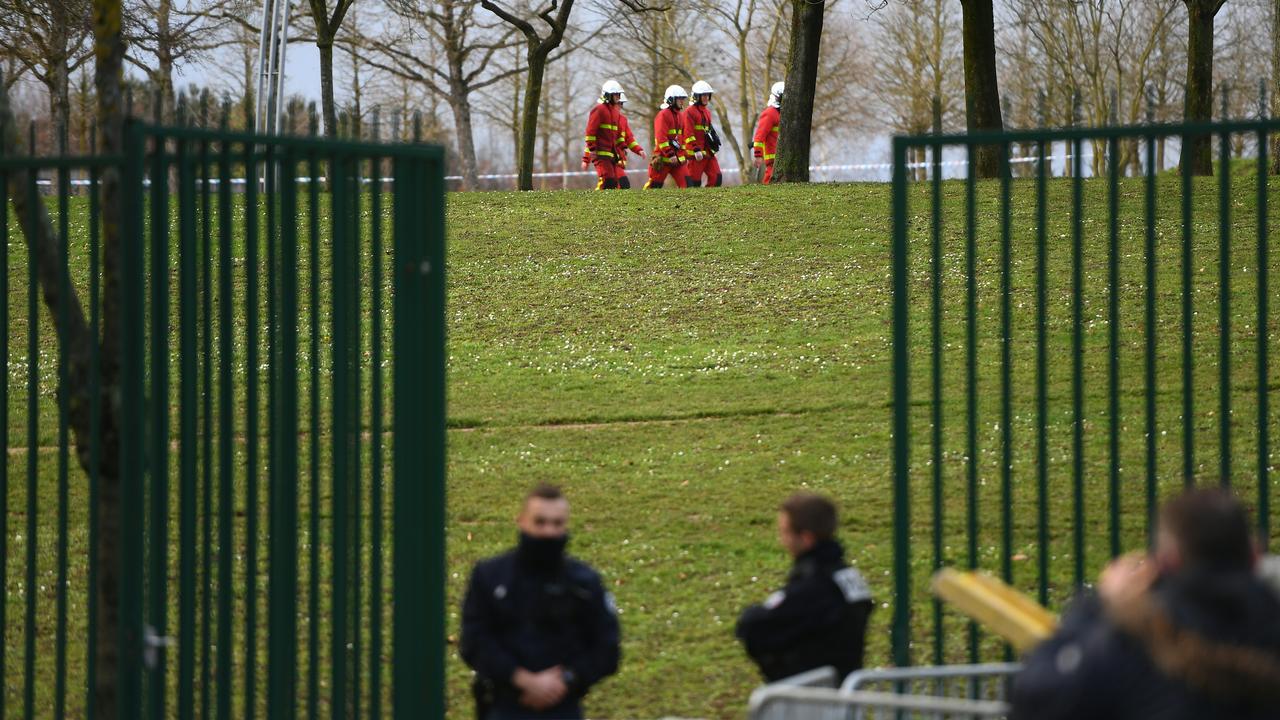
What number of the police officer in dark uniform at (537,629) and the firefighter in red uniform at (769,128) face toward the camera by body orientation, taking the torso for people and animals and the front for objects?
1

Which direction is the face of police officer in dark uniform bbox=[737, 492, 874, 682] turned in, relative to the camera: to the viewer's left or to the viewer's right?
to the viewer's left

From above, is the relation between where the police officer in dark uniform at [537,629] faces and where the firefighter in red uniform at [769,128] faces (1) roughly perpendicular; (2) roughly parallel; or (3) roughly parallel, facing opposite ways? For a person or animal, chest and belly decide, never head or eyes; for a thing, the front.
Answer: roughly perpendicular

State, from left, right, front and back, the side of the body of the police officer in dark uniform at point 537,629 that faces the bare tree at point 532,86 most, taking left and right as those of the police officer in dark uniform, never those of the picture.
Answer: back

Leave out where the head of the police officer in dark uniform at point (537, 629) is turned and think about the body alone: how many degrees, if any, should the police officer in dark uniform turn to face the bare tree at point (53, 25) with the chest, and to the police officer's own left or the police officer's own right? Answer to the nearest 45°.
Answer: approximately 180°

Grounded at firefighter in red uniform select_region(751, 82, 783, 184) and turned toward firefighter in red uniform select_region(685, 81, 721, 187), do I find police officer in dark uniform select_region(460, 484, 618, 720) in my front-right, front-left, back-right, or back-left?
front-left

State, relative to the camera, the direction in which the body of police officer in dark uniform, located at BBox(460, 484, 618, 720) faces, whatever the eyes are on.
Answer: toward the camera

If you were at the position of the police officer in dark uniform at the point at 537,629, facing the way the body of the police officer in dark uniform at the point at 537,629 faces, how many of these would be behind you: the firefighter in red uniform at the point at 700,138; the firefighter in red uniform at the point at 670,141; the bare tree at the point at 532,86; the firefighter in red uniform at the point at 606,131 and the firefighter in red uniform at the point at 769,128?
5

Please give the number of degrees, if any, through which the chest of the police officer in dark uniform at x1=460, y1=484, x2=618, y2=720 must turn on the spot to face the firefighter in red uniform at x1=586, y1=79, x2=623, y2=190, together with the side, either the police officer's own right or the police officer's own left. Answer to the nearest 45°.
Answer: approximately 180°

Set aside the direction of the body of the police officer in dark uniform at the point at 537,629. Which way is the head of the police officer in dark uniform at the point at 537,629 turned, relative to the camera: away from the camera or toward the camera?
toward the camera

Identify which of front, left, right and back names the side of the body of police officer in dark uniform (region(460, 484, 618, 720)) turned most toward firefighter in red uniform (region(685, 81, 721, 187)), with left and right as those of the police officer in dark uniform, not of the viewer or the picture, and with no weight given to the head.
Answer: back

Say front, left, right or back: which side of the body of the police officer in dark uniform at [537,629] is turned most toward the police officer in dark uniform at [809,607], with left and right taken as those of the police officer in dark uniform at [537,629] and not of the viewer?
left
